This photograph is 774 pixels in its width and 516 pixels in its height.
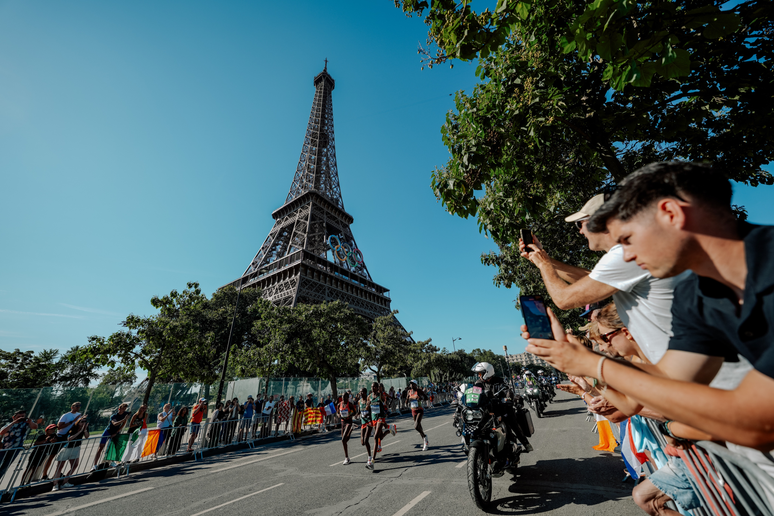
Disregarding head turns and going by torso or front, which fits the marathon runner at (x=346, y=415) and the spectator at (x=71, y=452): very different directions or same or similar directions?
very different directions

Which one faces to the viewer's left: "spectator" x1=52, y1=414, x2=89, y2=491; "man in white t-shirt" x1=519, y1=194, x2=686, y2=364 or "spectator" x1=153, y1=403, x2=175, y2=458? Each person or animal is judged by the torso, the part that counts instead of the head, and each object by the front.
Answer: the man in white t-shirt

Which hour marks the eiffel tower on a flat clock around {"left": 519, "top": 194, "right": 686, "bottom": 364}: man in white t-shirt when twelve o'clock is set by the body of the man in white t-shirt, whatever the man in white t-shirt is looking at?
The eiffel tower is roughly at 1 o'clock from the man in white t-shirt.

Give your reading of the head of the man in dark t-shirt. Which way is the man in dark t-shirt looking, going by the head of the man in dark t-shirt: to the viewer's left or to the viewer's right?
to the viewer's left

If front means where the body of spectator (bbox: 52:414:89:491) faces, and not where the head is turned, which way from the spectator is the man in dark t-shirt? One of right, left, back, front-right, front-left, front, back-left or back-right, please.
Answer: right

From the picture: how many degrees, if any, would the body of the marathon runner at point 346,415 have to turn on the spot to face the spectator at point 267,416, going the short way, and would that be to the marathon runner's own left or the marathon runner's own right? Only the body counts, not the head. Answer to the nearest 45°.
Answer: approximately 90° to the marathon runner's own right

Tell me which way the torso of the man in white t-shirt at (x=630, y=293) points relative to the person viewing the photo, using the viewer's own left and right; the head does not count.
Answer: facing to the left of the viewer

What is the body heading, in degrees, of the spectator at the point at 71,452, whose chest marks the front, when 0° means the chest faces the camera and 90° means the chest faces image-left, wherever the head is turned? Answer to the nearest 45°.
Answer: approximately 270°

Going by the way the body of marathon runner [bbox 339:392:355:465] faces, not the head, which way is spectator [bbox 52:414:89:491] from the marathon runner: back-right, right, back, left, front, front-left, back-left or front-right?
front-right

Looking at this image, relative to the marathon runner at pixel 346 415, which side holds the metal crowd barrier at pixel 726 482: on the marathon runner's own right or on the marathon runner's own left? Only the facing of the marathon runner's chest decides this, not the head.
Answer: on the marathon runner's own left

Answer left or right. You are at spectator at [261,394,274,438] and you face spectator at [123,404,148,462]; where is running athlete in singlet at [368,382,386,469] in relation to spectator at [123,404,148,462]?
left

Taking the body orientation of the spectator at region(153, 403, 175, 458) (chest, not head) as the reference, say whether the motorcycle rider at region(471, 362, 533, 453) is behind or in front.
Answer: in front

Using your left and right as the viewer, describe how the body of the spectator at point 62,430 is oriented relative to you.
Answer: facing to the right of the viewer
